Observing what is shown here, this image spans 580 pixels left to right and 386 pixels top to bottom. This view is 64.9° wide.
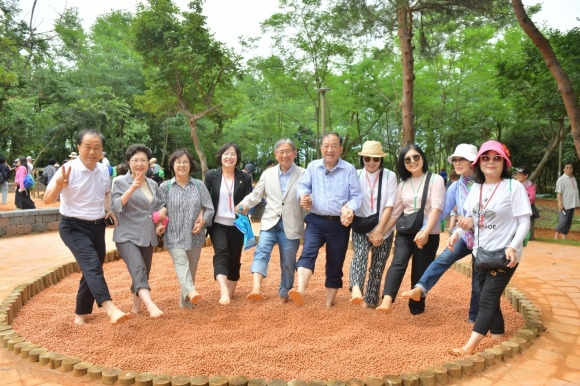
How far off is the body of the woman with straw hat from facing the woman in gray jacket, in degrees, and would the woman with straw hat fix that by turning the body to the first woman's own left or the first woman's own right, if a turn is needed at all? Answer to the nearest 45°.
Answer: approximately 90° to the first woman's own right

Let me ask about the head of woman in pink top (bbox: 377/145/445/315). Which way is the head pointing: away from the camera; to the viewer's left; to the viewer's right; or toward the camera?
toward the camera

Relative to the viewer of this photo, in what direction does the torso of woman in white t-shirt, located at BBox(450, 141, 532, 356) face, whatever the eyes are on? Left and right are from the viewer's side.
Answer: facing the viewer and to the left of the viewer

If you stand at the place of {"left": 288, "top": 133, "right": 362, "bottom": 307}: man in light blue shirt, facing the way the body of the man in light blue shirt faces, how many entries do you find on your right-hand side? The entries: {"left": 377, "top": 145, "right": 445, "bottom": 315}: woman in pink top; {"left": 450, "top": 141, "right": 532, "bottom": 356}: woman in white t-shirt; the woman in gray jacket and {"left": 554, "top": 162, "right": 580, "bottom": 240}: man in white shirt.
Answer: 1

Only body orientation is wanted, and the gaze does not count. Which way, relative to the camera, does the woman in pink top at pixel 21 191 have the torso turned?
to the viewer's left

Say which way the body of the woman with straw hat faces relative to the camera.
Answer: toward the camera

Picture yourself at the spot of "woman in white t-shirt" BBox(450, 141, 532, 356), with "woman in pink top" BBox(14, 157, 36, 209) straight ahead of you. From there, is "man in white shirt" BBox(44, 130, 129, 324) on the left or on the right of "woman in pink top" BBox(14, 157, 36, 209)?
left

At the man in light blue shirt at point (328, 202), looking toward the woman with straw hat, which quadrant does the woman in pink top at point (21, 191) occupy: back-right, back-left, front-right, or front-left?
back-left

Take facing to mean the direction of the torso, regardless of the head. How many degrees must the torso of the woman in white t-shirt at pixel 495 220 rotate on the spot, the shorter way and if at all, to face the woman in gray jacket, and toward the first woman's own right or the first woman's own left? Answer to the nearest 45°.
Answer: approximately 45° to the first woman's own right

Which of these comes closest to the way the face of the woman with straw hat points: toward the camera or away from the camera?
toward the camera

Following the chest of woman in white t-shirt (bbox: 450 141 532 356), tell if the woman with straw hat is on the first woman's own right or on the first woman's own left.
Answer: on the first woman's own right

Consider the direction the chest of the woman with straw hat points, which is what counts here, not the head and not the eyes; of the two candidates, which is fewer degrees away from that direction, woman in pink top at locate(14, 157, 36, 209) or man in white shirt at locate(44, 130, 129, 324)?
the man in white shirt

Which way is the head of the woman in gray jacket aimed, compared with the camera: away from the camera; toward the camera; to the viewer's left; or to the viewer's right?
toward the camera

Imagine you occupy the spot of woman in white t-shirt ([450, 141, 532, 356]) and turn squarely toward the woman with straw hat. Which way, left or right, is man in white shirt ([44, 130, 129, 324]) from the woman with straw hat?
left

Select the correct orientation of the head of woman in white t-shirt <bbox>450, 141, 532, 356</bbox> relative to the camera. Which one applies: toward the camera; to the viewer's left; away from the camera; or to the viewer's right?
toward the camera

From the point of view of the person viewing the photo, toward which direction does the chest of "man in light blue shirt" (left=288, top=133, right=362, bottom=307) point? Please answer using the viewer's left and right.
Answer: facing the viewer
